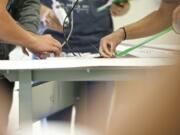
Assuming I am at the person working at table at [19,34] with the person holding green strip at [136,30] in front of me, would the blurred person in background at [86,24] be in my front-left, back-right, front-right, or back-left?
front-left

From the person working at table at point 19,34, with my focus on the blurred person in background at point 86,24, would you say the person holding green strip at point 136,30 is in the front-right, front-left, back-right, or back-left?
front-right

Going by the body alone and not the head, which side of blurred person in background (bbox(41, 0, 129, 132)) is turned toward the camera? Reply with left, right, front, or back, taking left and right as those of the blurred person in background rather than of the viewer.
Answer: front

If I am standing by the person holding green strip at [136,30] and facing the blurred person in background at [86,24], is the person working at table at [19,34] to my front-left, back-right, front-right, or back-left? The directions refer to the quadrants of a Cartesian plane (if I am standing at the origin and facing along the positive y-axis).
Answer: front-left

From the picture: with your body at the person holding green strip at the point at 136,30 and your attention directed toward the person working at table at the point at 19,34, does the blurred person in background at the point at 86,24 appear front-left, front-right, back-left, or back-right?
front-right
